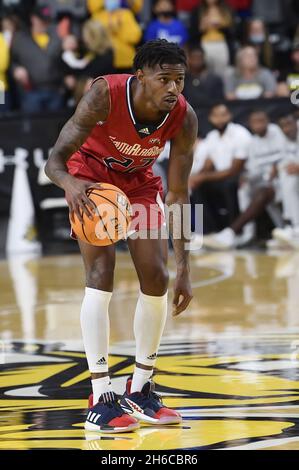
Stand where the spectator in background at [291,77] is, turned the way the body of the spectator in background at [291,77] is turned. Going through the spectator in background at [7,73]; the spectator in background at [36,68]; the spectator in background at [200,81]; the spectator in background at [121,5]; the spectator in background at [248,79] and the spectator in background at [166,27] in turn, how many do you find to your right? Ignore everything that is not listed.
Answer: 6

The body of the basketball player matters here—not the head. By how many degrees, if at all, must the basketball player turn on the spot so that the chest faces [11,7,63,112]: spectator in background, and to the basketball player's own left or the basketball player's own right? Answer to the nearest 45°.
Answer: approximately 135° to the basketball player's own left

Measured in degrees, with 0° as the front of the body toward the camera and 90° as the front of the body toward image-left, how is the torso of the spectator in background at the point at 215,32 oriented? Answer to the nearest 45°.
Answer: approximately 0°

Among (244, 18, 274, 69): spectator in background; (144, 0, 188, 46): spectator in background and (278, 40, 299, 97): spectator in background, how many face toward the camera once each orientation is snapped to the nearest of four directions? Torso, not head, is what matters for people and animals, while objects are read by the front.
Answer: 3
